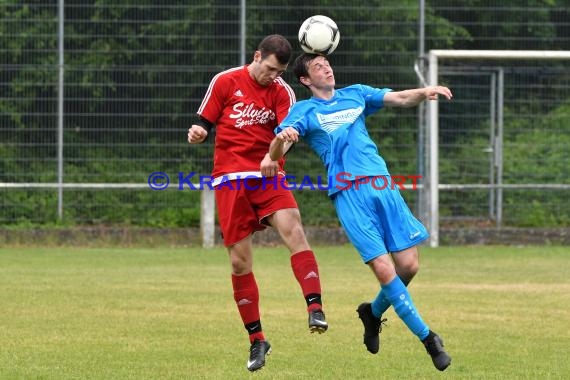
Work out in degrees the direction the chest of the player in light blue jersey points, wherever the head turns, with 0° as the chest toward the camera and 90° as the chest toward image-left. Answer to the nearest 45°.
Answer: approximately 0°

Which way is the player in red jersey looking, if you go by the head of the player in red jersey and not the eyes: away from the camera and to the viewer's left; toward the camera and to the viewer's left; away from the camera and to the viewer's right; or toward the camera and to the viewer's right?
toward the camera and to the viewer's right

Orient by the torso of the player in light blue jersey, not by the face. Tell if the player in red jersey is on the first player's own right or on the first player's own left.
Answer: on the first player's own right
